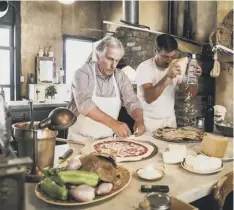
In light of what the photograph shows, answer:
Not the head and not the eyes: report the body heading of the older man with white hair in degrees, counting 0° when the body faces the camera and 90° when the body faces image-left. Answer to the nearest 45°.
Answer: approximately 315°

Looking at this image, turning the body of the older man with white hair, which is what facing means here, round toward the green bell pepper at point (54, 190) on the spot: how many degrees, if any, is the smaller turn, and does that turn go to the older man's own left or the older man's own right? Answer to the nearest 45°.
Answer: approximately 45° to the older man's own right

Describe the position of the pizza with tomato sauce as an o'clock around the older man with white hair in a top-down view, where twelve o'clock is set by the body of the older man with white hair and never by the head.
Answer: The pizza with tomato sauce is roughly at 1 o'clock from the older man with white hair.

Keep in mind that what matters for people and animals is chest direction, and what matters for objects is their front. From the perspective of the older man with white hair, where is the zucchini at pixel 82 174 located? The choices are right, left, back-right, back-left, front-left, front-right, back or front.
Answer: front-right

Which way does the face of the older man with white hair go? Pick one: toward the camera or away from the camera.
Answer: toward the camera

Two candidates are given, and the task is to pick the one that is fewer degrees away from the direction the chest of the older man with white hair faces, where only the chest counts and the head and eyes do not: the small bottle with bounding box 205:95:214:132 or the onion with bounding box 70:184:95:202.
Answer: the onion

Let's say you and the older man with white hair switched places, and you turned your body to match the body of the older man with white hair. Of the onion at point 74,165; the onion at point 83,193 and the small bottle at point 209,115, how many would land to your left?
1

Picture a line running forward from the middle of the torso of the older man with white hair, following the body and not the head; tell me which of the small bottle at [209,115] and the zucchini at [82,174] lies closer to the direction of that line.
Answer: the zucchini

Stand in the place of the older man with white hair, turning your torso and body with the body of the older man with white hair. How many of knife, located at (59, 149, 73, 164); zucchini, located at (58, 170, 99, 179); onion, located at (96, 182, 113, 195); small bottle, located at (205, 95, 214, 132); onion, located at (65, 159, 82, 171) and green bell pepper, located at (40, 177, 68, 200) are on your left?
1

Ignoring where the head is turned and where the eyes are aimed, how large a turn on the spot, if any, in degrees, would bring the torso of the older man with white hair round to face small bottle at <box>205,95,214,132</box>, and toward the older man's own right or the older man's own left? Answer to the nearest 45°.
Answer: approximately 90° to the older man's own left

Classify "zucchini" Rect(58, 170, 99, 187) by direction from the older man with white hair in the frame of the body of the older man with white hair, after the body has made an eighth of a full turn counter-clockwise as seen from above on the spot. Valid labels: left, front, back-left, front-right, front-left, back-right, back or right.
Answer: right

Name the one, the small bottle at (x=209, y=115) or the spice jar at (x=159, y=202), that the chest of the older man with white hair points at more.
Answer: the spice jar

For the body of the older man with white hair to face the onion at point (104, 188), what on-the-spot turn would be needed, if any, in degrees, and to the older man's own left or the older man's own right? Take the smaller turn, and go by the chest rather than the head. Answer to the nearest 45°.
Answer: approximately 45° to the older man's own right
